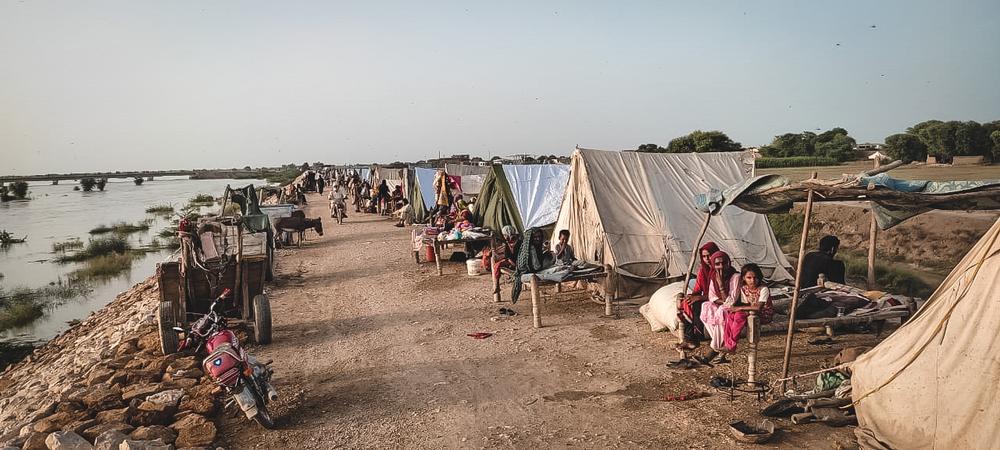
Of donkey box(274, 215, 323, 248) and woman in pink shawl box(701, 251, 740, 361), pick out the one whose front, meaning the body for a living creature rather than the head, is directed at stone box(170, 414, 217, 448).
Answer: the woman in pink shawl

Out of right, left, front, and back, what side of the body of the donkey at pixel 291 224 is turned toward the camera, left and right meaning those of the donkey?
right

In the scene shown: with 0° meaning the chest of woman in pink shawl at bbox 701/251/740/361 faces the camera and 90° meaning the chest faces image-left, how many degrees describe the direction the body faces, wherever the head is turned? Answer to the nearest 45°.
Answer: approximately 45°

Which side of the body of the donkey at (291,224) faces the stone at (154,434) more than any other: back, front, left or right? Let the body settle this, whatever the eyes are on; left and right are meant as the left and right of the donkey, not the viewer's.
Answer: right

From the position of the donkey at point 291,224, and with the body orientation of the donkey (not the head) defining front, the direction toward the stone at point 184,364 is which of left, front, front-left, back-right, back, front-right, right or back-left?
right

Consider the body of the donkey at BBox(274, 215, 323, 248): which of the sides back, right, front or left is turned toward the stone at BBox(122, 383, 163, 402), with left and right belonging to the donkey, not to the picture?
right

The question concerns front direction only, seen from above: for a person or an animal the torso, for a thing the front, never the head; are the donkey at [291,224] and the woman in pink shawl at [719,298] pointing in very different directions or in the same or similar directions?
very different directions
